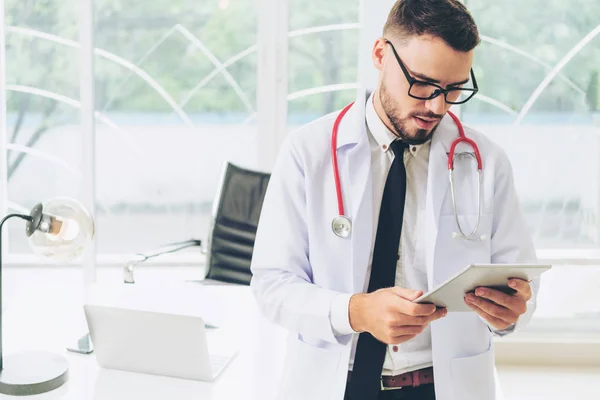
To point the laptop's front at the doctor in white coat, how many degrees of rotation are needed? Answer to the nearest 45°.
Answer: approximately 90° to its right

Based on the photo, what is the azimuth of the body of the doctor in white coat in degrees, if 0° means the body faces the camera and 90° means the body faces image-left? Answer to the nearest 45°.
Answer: approximately 0°

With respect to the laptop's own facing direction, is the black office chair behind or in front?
in front

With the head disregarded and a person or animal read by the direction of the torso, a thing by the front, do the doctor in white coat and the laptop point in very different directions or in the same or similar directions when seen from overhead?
very different directions

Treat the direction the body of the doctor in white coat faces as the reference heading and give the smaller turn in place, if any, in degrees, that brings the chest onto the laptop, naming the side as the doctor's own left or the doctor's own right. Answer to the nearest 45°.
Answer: approximately 90° to the doctor's own right

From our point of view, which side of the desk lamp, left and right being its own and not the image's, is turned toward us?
right

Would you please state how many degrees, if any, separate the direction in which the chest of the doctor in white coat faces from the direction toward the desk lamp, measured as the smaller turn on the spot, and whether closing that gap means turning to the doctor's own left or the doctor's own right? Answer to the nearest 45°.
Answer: approximately 90° to the doctor's own right

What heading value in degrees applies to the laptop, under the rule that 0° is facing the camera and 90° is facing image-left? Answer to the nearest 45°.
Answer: approximately 225°

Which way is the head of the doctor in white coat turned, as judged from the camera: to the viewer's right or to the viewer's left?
to the viewer's right

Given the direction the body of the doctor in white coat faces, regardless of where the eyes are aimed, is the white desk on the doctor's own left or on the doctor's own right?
on the doctor's own right

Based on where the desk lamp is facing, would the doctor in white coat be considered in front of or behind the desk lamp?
in front
